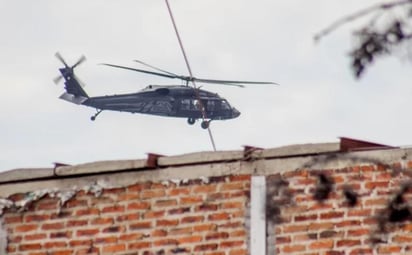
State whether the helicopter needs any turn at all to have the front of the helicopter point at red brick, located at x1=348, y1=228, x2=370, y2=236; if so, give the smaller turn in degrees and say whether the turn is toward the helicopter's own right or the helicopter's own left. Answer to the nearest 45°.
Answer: approximately 90° to the helicopter's own right

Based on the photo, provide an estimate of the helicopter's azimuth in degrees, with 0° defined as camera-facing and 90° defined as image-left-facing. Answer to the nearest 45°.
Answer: approximately 270°
